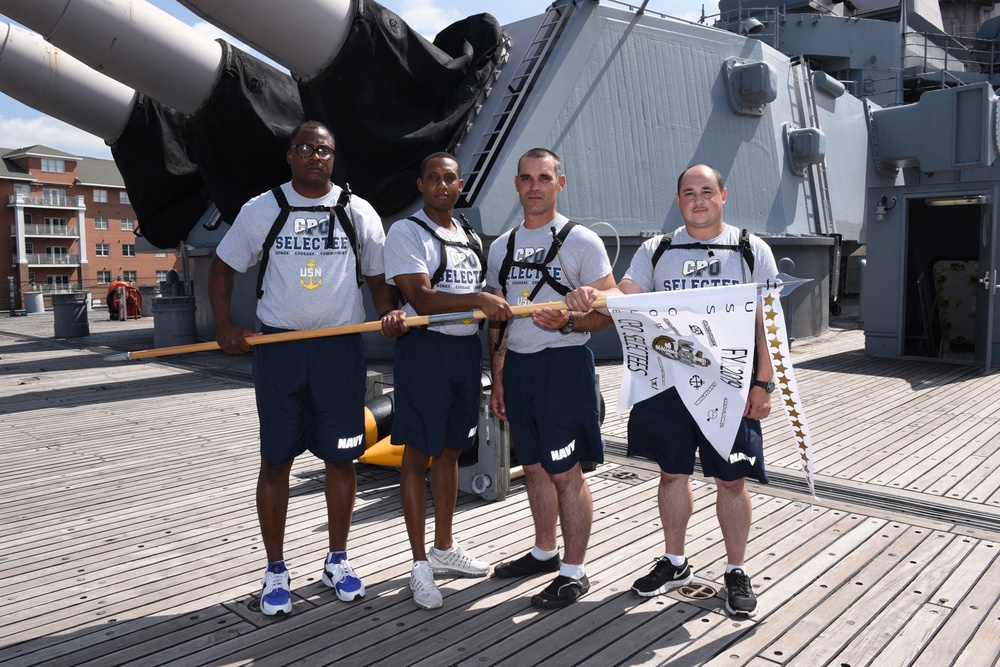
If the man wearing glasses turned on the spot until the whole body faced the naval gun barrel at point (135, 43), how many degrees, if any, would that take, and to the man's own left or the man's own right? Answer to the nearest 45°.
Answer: approximately 180°

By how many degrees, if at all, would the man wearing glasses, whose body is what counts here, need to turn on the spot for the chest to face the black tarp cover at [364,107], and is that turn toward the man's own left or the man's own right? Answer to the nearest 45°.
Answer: approximately 180°

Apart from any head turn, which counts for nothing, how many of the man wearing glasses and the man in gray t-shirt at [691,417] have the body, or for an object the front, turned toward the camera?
2

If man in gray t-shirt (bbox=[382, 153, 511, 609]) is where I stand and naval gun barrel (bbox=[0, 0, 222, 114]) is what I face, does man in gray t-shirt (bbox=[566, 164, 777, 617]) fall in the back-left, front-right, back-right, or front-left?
back-right

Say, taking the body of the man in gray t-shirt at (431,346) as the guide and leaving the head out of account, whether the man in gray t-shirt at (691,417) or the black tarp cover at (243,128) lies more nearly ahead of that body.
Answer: the man in gray t-shirt

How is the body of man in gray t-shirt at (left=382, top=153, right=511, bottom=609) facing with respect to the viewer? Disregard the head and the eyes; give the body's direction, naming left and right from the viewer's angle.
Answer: facing the viewer and to the right of the viewer

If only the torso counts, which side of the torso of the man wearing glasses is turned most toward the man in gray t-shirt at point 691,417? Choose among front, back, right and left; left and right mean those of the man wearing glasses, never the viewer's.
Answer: left

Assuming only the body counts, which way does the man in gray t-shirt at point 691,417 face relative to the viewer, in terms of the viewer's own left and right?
facing the viewer

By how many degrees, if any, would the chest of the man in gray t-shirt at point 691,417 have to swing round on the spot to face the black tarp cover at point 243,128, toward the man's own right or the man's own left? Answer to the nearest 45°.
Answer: approximately 135° to the man's own right
